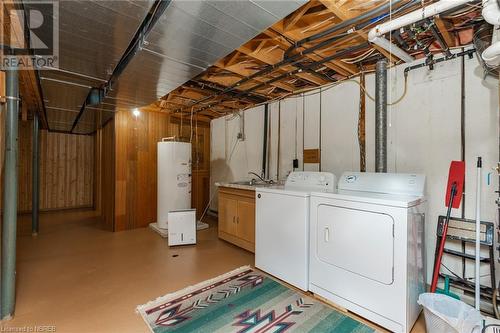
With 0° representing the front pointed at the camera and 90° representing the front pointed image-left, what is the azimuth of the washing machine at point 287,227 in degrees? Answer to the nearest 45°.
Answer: approximately 45°

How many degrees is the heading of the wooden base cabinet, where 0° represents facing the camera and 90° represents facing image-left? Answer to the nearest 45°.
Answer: approximately 45°

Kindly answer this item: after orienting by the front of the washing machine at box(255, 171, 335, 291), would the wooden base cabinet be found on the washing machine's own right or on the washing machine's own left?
on the washing machine's own right

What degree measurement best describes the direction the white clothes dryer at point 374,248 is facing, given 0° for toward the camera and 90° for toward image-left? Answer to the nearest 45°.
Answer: approximately 45°

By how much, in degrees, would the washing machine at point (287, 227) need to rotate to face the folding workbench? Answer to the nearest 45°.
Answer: approximately 135° to its left

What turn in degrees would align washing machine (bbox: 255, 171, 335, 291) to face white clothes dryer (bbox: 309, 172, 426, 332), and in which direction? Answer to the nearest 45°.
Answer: approximately 90° to its left

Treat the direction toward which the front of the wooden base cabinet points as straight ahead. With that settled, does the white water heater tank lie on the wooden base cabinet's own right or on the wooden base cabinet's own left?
on the wooden base cabinet's own right

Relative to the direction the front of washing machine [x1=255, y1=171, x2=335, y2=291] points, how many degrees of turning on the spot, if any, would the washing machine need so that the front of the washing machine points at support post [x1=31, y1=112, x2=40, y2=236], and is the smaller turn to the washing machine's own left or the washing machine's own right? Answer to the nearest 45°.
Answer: approximately 45° to the washing machine's own right

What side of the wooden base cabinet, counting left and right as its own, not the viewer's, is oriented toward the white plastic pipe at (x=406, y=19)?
left
